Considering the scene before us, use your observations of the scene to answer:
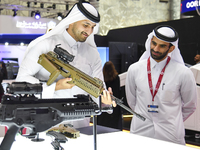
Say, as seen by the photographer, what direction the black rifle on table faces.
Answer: facing to the right of the viewer
